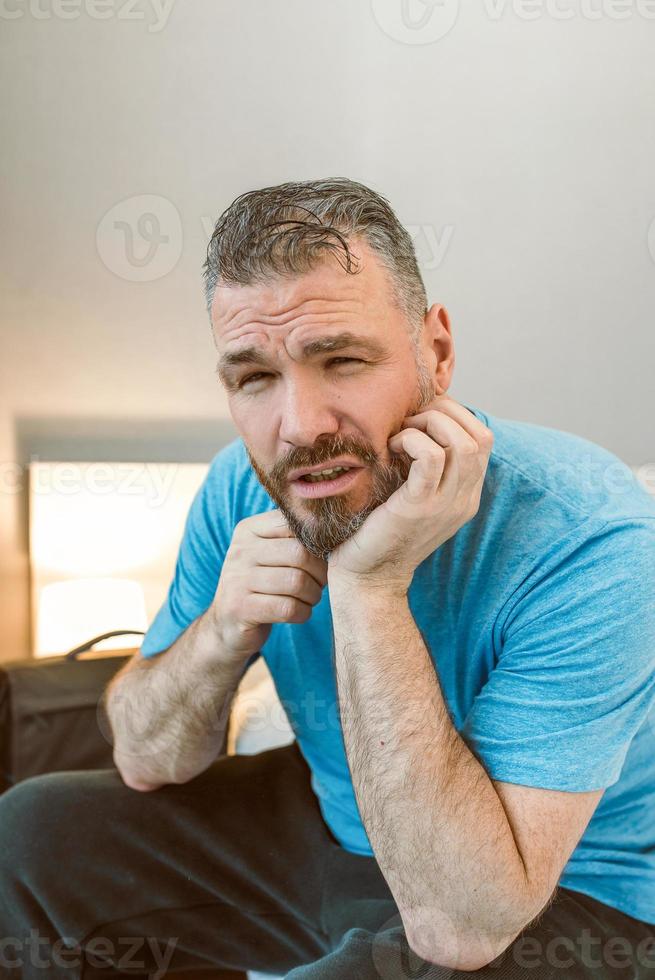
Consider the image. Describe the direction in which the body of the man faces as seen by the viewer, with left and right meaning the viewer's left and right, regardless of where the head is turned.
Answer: facing the viewer and to the left of the viewer
